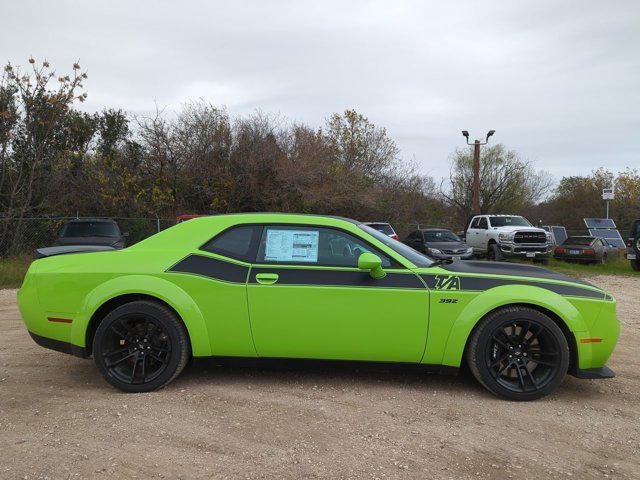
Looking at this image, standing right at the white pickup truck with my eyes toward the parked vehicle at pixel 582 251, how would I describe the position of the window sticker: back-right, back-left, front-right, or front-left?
back-right

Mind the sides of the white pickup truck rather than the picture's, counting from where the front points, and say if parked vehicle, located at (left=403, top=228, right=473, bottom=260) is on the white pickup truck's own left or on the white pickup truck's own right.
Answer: on the white pickup truck's own right

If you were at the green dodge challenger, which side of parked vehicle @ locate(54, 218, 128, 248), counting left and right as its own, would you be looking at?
front

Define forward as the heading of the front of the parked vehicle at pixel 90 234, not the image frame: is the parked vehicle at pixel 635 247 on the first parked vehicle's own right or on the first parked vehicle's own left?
on the first parked vehicle's own left

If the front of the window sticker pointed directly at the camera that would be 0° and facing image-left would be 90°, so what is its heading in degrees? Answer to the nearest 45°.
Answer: approximately 0°

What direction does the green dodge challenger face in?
to the viewer's right

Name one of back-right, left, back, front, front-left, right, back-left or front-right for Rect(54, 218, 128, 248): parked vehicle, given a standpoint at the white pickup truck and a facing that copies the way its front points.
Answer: right

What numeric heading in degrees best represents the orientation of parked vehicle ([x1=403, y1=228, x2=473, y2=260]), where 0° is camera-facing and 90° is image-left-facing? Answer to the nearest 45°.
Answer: approximately 315°

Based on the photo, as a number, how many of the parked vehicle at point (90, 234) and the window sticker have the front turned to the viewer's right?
0

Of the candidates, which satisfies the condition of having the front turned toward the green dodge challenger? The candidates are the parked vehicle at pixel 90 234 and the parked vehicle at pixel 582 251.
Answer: the parked vehicle at pixel 90 234
